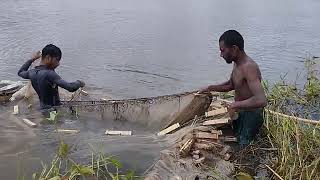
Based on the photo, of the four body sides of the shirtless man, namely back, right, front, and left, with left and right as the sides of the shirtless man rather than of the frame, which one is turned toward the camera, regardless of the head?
left

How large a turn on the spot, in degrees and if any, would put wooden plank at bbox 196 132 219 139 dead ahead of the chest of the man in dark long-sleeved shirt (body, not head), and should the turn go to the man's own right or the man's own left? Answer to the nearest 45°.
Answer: approximately 90° to the man's own right

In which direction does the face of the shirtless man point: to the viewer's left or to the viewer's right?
to the viewer's left

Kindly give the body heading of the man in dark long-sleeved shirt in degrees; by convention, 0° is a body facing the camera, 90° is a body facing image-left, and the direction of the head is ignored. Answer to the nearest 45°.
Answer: approximately 225°

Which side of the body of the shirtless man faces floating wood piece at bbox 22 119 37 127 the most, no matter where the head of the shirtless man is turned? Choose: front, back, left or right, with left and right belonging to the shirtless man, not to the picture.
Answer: front

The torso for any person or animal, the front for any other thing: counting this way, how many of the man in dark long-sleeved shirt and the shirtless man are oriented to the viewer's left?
1
